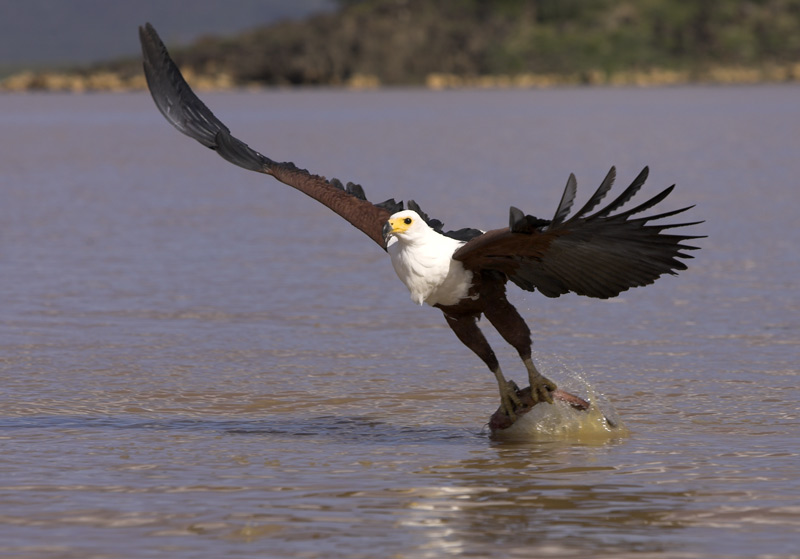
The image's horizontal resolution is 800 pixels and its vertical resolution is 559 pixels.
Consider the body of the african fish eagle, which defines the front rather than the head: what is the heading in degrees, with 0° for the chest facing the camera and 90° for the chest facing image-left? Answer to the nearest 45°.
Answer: approximately 45°
